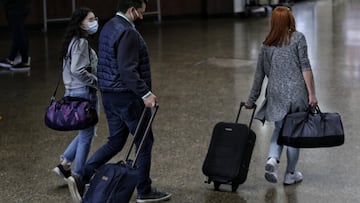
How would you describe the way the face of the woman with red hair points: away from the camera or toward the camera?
away from the camera

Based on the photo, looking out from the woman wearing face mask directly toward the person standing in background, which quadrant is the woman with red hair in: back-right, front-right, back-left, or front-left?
back-right

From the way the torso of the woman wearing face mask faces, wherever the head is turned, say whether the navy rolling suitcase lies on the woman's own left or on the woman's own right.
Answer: on the woman's own right

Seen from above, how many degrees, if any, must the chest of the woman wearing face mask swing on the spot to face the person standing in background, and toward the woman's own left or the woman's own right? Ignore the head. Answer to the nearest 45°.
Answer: approximately 90° to the woman's own left

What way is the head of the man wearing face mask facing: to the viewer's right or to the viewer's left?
to the viewer's right
